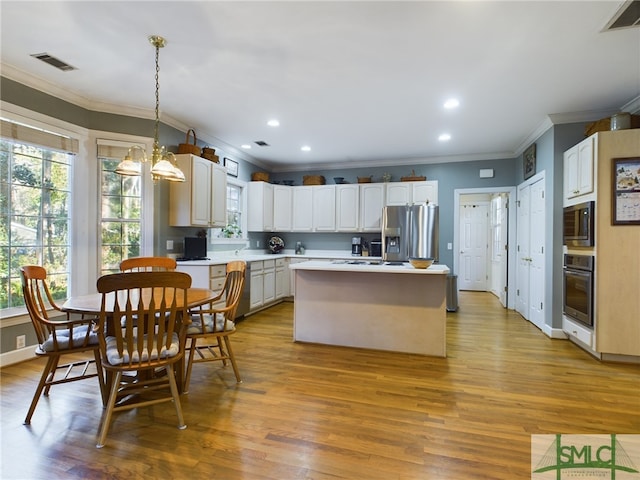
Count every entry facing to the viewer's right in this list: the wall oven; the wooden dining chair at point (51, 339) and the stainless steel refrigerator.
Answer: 1

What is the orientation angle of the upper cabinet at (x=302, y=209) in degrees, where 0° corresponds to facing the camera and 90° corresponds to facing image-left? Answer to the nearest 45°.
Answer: approximately 0°

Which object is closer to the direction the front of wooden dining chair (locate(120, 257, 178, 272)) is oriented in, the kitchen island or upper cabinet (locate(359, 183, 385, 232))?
the kitchen island

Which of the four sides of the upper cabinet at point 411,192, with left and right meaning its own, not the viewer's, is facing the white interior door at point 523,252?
left

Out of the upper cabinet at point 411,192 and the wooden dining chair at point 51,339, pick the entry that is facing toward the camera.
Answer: the upper cabinet

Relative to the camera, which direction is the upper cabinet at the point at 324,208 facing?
toward the camera

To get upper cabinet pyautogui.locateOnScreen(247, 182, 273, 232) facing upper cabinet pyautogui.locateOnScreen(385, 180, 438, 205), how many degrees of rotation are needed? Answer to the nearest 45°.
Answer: approximately 45° to its left

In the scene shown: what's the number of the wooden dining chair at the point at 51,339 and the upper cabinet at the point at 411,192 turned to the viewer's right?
1

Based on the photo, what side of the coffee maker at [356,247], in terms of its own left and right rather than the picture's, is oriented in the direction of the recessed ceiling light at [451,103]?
front

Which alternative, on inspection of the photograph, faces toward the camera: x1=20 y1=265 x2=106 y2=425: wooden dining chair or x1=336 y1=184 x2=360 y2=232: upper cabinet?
the upper cabinet

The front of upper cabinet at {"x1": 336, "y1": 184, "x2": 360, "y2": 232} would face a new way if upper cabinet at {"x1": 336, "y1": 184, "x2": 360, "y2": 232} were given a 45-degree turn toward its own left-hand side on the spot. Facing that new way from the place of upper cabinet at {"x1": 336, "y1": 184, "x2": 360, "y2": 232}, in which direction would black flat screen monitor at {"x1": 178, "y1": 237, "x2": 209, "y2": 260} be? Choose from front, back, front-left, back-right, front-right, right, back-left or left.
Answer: right

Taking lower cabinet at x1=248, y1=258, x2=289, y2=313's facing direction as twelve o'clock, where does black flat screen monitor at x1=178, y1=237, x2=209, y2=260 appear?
The black flat screen monitor is roughly at 3 o'clock from the lower cabinet.

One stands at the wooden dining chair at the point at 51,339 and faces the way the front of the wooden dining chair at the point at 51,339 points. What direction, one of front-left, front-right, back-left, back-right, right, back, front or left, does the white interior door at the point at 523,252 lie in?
front

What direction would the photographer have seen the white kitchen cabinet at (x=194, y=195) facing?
facing the viewer and to the right of the viewer
